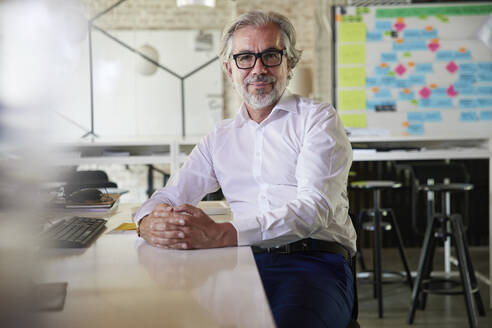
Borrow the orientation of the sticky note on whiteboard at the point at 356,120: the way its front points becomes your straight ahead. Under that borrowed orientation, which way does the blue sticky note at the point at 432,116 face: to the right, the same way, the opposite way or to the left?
the same way

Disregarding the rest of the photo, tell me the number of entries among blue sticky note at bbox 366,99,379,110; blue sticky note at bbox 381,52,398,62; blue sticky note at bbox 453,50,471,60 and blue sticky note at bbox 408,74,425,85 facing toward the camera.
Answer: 4

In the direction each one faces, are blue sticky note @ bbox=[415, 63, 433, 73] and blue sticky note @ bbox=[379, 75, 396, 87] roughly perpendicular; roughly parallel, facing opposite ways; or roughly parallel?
roughly parallel

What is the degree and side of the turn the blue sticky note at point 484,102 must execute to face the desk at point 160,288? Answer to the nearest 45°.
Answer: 0° — it already faces it

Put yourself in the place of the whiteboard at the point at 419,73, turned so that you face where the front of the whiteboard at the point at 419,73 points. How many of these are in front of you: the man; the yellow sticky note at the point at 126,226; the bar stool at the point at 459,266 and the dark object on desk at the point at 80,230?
4

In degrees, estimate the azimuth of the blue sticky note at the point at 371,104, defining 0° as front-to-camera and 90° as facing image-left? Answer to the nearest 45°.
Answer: approximately 0°

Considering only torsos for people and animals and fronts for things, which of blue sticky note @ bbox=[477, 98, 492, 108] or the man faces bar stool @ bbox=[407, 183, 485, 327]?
the blue sticky note

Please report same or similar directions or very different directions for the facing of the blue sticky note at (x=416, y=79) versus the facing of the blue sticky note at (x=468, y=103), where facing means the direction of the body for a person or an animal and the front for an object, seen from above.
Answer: same or similar directions

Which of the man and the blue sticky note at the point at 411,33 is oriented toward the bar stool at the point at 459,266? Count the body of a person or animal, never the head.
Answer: the blue sticky note

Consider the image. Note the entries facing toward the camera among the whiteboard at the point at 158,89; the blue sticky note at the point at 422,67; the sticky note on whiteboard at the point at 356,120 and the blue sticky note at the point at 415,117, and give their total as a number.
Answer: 4

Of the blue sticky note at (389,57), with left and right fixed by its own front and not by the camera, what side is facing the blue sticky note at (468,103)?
left

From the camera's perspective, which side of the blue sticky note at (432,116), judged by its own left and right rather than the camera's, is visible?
front

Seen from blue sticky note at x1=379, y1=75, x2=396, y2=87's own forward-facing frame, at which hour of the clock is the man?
The man is roughly at 12 o'clock from the blue sticky note.

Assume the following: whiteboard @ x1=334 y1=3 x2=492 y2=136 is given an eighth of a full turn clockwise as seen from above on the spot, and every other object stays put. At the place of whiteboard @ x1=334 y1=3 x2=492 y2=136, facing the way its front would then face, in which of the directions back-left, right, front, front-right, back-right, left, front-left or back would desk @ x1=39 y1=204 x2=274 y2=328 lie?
front-left

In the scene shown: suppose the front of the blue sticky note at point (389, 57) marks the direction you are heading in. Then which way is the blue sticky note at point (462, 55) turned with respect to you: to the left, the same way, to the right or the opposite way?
the same way

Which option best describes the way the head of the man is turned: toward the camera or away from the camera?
toward the camera

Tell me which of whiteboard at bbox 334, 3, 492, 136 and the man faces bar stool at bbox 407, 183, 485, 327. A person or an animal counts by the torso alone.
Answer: the whiteboard
